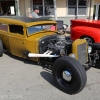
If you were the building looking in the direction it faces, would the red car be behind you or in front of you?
in front

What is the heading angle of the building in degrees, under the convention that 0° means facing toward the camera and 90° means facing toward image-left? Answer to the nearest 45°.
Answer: approximately 0°

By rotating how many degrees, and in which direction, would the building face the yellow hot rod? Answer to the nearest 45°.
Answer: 0° — it already faces it

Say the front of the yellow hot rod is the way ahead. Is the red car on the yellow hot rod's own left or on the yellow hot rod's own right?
on the yellow hot rod's own left

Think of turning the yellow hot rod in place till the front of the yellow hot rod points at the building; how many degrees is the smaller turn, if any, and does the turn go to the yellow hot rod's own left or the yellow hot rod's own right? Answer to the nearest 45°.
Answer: approximately 135° to the yellow hot rod's own left

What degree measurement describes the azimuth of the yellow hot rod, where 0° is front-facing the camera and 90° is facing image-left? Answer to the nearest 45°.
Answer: approximately 315°
